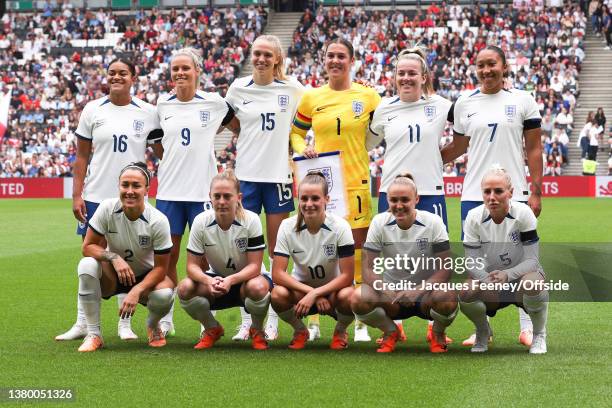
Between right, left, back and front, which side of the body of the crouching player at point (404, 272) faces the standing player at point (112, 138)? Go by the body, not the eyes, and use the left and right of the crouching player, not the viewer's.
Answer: right

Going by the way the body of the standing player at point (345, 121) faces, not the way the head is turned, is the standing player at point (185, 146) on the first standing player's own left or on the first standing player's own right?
on the first standing player's own right

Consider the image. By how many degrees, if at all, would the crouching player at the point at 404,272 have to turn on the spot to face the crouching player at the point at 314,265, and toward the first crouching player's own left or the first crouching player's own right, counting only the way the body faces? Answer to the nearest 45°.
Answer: approximately 90° to the first crouching player's own right

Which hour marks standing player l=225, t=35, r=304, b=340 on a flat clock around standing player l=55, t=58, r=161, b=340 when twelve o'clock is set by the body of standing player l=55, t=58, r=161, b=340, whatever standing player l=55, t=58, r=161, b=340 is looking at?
standing player l=225, t=35, r=304, b=340 is roughly at 9 o'clock from standing player l=55, t=58, r=161, b=340.

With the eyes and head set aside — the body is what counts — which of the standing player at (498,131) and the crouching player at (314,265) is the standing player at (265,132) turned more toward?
the crouching player

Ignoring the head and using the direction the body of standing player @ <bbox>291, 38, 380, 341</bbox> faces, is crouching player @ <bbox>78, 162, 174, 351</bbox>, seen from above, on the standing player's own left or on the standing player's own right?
on the standing player's own right

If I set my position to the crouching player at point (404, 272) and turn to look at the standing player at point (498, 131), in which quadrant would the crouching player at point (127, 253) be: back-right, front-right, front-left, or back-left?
back-left

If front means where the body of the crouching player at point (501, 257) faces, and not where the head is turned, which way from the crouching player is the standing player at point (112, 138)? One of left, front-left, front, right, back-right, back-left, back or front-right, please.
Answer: right
